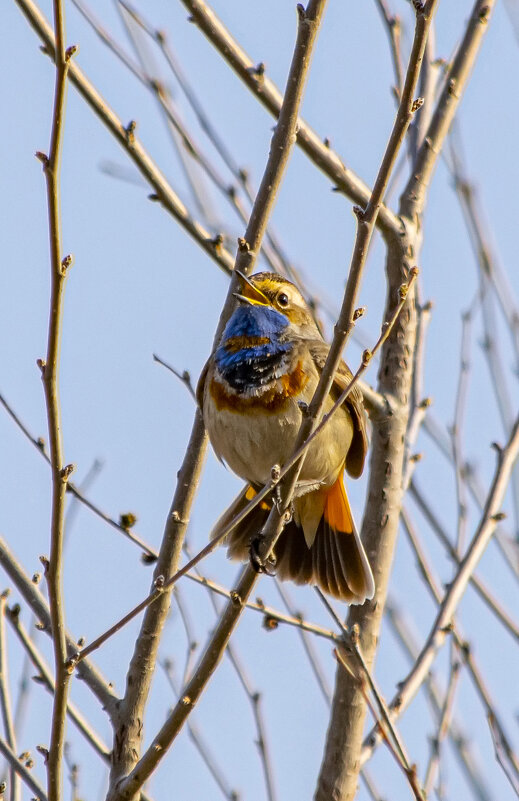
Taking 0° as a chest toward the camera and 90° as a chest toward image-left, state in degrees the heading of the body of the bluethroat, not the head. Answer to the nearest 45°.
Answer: approximately 45°
